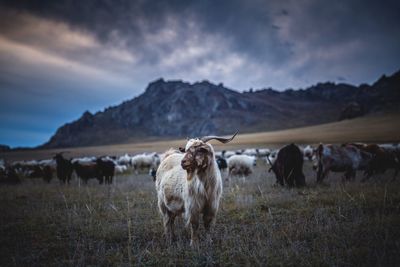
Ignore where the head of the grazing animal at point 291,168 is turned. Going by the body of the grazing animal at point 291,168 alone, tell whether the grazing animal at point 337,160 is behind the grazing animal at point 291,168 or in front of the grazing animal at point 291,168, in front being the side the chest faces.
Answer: behind

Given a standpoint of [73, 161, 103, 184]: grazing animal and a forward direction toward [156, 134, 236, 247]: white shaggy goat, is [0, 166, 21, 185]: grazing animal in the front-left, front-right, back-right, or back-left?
back-right

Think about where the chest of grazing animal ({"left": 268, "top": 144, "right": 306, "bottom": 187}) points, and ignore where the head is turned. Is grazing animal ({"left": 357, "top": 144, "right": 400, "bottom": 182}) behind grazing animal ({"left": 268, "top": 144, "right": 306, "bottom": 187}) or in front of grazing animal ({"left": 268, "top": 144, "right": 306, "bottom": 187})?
behind
